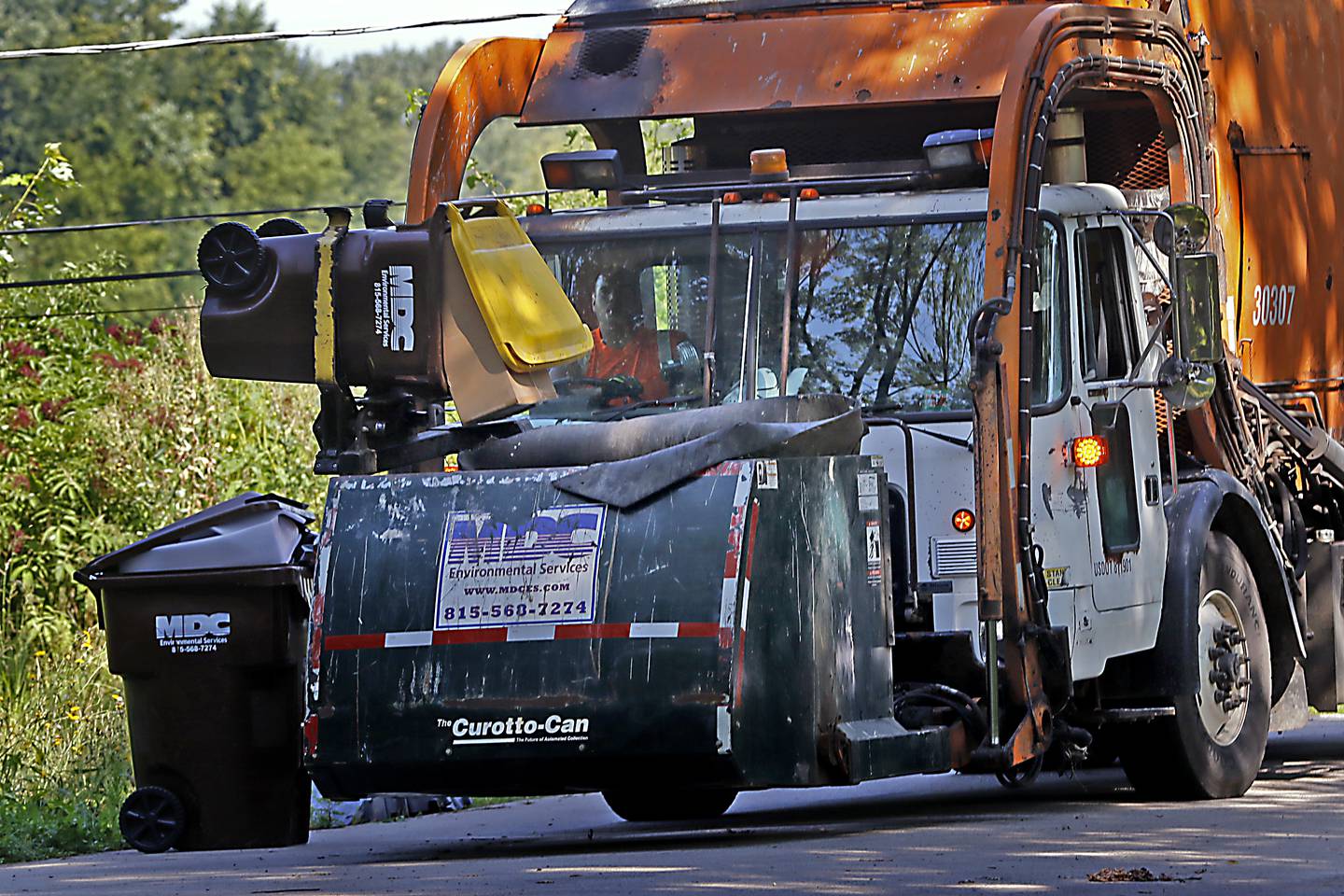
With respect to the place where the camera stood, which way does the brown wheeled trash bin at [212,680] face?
facing to the right of the viewer

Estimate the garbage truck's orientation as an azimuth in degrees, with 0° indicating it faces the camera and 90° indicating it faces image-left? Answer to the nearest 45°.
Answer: approximately 45°

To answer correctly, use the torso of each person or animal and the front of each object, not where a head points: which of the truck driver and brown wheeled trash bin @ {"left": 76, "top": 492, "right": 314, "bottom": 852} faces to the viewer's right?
the brown wheeled trash bin

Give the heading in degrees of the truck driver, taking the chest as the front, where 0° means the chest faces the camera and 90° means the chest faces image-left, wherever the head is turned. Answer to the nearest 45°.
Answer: approximately 45°

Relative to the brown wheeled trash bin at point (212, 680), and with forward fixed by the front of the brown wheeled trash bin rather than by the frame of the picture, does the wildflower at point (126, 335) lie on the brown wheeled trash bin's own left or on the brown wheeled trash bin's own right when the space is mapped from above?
on the brown wheeled trash bin's own left

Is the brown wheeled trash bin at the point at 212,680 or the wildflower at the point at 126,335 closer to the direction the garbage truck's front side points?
the brown wheeled trash bin

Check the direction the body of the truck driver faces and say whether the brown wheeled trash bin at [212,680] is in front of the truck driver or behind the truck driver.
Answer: in front

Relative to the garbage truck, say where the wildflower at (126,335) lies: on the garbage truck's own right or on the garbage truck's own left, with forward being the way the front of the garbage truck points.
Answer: on the garbage truck's own right

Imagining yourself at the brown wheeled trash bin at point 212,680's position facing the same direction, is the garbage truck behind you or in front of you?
in front

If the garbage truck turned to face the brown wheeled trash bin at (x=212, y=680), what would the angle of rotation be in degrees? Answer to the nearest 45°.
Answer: approximately 45° to its right
